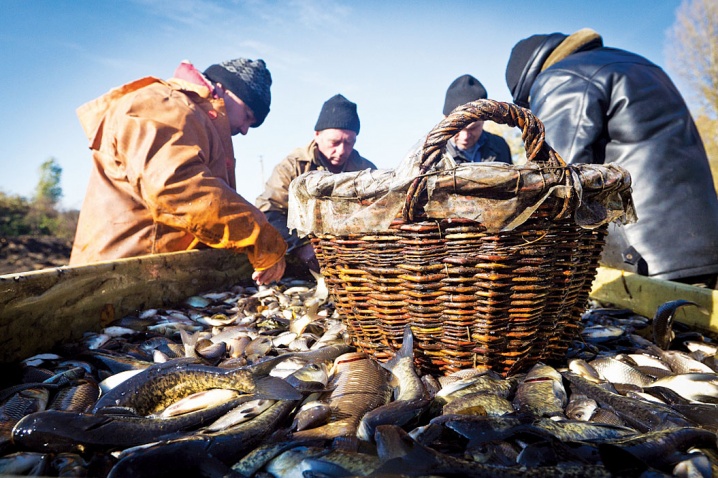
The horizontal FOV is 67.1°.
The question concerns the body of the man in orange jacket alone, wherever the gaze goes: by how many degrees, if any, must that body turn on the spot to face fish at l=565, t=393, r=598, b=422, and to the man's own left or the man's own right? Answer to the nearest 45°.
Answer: approximately 45° to the man's own right

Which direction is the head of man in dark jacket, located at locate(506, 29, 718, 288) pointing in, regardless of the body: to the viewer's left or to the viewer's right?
to the viewer's left

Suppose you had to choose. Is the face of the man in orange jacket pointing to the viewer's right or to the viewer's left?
to the viewer's right

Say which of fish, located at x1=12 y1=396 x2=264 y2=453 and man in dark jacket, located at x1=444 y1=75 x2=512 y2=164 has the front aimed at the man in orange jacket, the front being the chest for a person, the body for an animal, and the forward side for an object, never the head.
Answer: the man in dark jacket

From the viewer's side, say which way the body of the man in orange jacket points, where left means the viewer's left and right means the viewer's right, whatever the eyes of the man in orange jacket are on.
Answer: facing to the right of the viewer

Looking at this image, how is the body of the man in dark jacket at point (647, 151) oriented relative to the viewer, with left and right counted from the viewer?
facing to the left of the viewer

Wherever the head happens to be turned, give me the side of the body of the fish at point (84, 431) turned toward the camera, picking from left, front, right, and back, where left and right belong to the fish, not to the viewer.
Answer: left

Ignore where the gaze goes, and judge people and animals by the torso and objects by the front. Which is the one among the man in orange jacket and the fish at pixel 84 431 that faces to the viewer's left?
the fish

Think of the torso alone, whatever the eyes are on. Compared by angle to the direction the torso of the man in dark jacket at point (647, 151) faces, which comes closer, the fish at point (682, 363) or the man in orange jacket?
the man in orange jacket

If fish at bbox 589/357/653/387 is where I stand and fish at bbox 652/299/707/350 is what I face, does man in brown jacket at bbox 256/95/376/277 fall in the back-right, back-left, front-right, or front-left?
front-left
